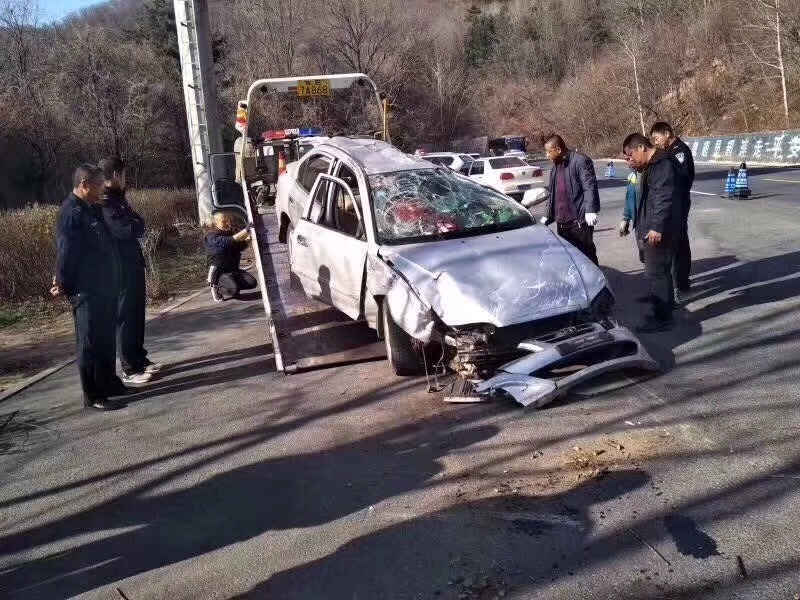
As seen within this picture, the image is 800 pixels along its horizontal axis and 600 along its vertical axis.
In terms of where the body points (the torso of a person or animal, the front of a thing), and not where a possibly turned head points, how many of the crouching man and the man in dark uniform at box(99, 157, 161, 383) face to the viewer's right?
2

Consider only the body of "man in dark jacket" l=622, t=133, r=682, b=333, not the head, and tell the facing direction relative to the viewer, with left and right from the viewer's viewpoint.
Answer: facing to the left of the viewer

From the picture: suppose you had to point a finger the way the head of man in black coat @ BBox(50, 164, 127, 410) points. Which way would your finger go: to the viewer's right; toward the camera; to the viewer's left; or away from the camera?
to the viewer's right

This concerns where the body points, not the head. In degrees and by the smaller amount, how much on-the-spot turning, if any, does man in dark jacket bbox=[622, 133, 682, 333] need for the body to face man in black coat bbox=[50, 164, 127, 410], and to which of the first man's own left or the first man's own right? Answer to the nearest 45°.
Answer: approximately 45° to the first man's own left

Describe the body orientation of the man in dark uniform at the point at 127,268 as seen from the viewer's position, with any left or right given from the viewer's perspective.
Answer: facing to the right of the viewer

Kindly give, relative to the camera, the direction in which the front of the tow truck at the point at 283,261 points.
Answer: facing away from the viewer

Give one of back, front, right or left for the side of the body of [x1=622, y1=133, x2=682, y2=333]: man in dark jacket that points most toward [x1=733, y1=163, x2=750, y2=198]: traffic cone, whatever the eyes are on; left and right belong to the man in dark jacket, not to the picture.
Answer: right

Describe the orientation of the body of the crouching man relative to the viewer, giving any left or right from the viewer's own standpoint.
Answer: facing to the right of the viewer

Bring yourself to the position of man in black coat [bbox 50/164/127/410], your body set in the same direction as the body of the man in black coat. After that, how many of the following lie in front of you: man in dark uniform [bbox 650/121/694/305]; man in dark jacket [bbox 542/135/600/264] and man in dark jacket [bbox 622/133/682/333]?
3

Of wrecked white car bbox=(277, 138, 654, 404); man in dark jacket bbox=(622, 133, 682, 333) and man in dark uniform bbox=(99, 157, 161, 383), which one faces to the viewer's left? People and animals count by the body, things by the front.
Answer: man in dark jacket bbox=(622, 133, 682, 333)

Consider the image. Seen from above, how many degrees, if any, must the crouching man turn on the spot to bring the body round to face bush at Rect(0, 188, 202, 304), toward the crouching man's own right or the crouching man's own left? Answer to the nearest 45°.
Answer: approximately 135° to the crouching man's own left
